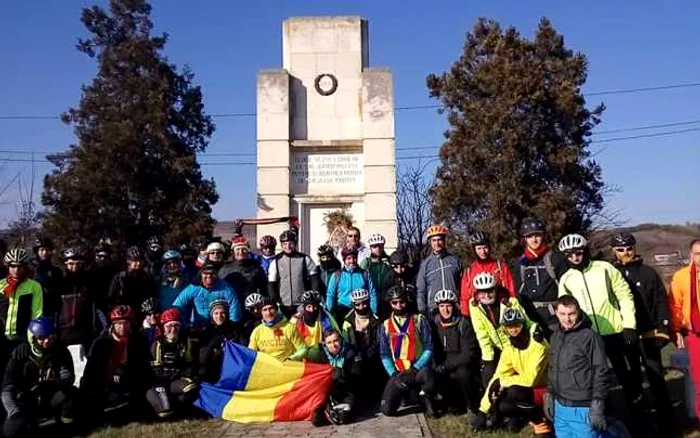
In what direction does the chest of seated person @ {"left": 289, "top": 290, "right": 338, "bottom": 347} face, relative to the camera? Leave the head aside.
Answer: toward the camera

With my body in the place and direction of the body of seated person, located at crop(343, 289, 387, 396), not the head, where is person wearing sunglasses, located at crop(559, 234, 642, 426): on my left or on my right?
on my left

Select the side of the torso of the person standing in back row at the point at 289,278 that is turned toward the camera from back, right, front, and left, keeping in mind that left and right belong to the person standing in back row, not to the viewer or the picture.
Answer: front

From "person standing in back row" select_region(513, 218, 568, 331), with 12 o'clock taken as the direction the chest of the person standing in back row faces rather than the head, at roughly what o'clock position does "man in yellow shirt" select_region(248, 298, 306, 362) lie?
The man in yellow shirt is roughly at 3 o'clock from the person standing in back row.

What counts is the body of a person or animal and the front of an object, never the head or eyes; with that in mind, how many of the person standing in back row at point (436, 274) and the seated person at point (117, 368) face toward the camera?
2

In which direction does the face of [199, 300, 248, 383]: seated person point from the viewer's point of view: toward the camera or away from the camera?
toward the camera

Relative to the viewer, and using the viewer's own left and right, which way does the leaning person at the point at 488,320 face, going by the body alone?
facing the viewer

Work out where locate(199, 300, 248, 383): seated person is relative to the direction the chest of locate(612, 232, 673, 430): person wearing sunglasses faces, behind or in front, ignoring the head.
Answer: in front

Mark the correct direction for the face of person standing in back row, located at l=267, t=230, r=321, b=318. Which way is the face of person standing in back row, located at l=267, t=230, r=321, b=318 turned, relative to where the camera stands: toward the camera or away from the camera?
toward the camera

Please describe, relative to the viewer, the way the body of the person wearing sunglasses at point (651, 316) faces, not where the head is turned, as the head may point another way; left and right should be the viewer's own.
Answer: facing the viewer and to the left of the viewer
